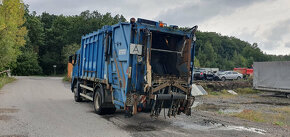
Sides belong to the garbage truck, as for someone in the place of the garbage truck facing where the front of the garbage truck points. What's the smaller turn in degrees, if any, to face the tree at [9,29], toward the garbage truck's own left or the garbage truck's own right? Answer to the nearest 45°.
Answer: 0° — it already faces it

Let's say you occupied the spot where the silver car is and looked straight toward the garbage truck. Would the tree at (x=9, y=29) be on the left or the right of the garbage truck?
right

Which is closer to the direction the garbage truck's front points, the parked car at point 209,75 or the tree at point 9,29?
the tree

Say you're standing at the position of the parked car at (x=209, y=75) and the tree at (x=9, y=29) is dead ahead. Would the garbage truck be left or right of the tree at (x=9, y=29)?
left

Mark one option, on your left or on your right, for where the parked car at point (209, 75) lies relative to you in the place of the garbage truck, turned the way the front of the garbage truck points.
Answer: on your right

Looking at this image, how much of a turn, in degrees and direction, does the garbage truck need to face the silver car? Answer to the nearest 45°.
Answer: approximately 90° to its right

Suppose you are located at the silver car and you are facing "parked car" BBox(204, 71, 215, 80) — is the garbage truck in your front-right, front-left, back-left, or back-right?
front-left

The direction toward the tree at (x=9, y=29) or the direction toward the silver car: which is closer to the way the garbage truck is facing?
the tree

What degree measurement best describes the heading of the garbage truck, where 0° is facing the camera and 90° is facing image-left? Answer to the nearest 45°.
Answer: approximately 135°
